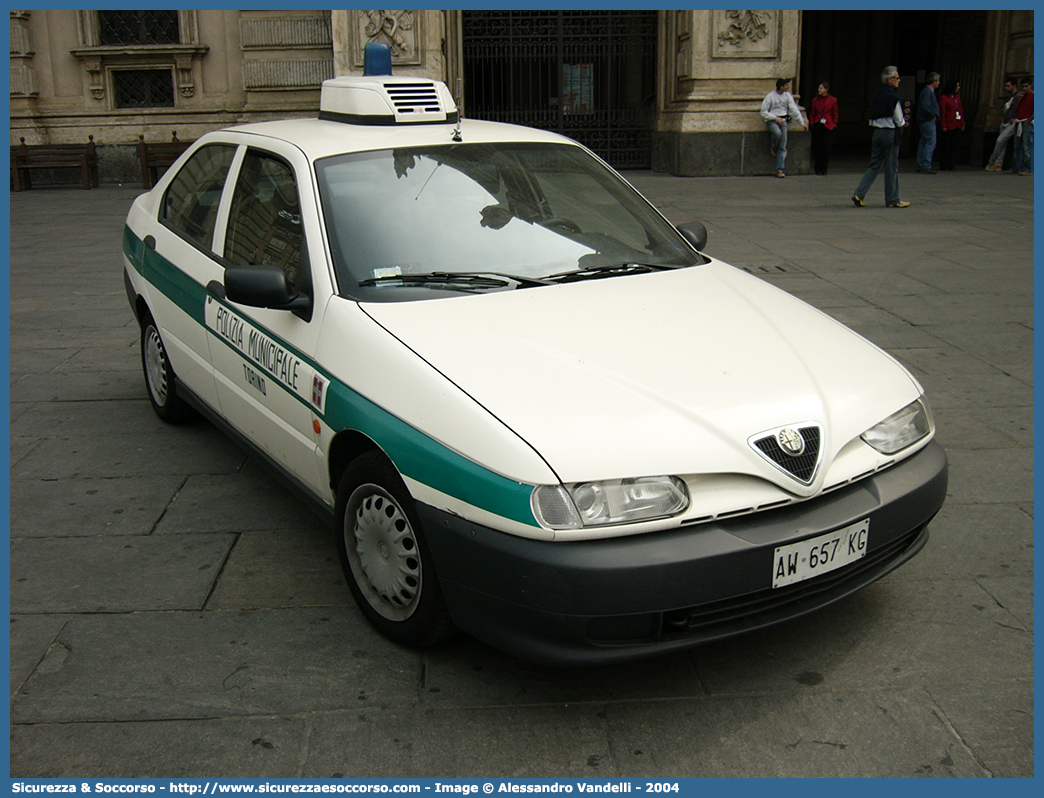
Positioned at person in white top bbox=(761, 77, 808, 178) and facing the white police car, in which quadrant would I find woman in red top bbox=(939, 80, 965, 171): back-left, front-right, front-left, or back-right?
back-left

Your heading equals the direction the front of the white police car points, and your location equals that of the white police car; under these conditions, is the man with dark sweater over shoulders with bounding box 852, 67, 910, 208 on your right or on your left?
on your left

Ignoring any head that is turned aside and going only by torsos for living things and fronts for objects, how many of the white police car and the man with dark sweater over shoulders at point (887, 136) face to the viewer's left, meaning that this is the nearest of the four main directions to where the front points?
0

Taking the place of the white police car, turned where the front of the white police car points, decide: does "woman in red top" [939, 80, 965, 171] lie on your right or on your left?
on your left

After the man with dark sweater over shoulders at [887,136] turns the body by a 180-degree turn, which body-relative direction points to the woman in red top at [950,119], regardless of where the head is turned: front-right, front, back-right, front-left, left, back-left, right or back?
right
